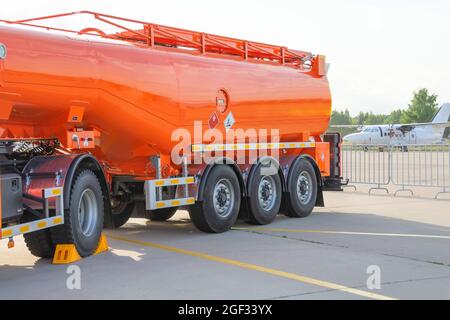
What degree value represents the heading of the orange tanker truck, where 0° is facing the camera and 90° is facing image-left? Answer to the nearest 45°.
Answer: approximately 45°
